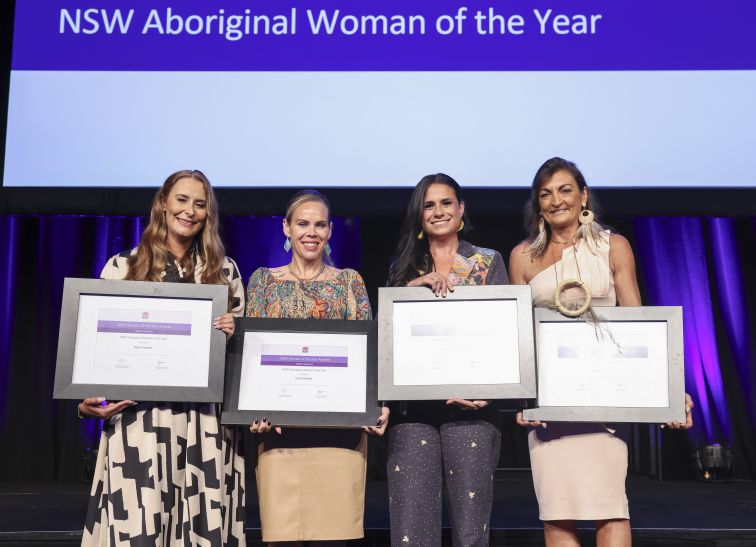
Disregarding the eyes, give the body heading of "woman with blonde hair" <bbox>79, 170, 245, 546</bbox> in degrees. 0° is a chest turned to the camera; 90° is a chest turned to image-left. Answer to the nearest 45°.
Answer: approximately 0°

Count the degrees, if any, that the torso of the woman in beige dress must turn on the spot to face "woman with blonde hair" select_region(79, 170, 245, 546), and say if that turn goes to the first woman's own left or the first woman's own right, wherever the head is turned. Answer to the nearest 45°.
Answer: approximately 90° to the first woman's own right

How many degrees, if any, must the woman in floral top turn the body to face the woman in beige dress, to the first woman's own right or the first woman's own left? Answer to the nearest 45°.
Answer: approximately 90° to the first woman's own left

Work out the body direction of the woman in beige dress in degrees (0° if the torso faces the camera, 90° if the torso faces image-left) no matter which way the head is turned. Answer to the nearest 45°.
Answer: approximately 0°
